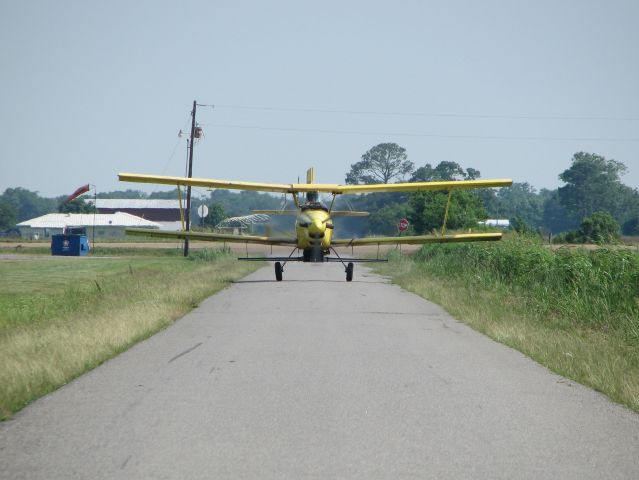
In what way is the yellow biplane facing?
toward the camera
